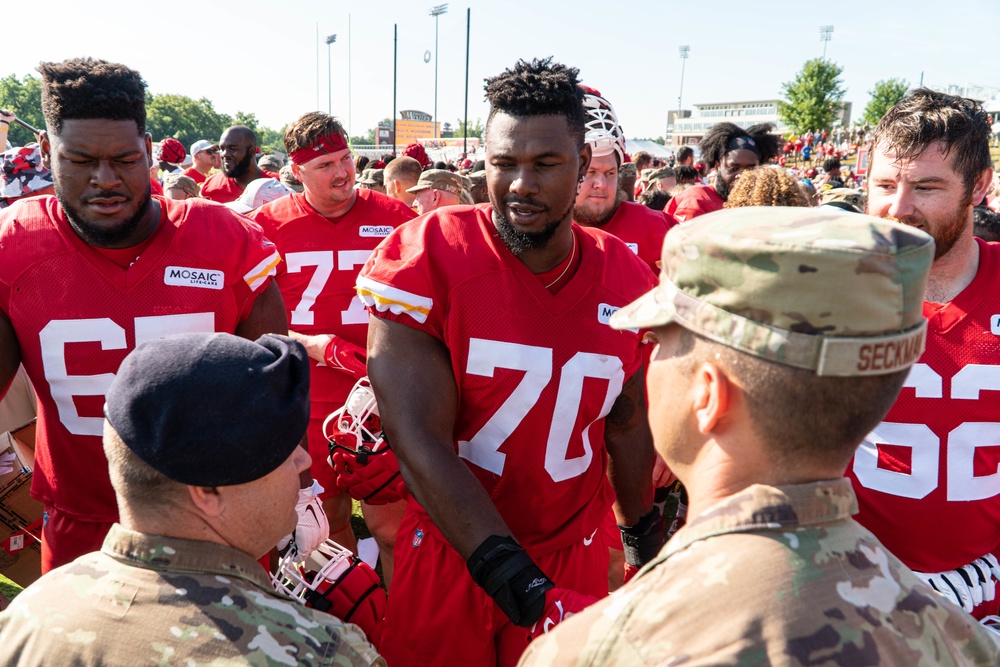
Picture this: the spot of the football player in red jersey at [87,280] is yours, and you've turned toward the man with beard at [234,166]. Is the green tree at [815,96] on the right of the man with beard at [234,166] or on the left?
right

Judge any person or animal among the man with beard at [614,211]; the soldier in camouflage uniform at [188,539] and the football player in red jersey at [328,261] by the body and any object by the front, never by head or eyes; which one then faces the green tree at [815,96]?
the soldier in camouflage uniform

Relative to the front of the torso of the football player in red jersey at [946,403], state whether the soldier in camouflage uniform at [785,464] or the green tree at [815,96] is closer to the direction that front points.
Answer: the soldier in camouflage uniform

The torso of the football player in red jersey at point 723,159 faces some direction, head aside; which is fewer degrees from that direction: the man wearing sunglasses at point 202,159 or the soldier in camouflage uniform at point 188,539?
the soldier in camouflage uniform

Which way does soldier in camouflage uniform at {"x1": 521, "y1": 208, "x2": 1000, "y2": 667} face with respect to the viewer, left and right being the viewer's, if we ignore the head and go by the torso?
facing away from the viewer and to the left of the viewer

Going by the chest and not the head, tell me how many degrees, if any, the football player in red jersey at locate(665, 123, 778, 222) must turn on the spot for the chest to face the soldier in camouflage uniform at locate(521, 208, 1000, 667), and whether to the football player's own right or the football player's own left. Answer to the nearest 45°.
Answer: approximately 45° to the football player's own right

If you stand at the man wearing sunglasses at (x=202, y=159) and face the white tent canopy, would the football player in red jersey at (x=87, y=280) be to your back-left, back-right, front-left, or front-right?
back-right

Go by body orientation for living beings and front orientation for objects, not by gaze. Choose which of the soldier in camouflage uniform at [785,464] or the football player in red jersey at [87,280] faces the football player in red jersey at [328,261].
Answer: the soldier in camouflage uniform

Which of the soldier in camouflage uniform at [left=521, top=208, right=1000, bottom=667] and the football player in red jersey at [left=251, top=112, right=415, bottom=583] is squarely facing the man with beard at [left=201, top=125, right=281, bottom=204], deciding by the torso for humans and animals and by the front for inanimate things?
the soldier in camouflage uniform

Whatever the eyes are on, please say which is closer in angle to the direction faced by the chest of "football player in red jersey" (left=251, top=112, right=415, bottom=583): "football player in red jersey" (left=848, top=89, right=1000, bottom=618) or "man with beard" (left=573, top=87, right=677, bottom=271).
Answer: the football player in red jersey

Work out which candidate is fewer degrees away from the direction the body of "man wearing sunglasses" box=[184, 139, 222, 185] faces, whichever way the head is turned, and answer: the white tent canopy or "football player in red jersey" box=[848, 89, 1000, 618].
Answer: the football player in red jersey

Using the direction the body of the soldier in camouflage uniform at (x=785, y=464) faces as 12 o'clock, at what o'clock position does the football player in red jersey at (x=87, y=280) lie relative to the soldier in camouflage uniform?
The football player in red jersey is roughly at 11 o'clock from the soldier in camouflage uniform.

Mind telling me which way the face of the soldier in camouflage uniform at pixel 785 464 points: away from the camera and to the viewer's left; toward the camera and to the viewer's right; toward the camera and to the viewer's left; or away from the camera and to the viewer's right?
away from the camera and to the viewer's left

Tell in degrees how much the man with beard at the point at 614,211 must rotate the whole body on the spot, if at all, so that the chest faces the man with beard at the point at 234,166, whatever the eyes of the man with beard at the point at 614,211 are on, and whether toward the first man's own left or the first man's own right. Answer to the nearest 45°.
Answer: approximately 90° to the first man's own right

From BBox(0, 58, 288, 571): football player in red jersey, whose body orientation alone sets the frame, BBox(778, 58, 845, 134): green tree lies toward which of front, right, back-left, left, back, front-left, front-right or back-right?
back-left
